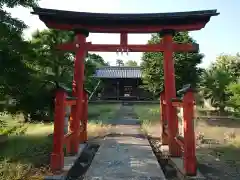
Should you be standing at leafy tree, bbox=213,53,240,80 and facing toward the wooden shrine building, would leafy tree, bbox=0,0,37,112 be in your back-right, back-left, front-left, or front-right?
front-left

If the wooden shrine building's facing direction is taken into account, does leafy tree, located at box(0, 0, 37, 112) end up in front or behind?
in front

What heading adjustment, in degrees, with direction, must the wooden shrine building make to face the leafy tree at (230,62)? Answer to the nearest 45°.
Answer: approximately 90° to its left

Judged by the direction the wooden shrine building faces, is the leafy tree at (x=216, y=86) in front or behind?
in front

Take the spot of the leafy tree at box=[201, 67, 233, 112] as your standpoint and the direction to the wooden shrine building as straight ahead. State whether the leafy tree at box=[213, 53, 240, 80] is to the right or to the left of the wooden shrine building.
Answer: right

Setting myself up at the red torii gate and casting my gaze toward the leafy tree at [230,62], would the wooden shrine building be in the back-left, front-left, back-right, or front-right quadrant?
front-left

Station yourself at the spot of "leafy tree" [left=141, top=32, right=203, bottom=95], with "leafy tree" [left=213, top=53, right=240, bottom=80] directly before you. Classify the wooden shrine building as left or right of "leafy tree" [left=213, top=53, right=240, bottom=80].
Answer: left

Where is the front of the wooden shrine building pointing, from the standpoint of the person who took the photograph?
facing the viewer

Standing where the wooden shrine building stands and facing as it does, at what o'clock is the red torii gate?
The red torii gate is roughly at 12 o'clock from the wooden shrine building.
